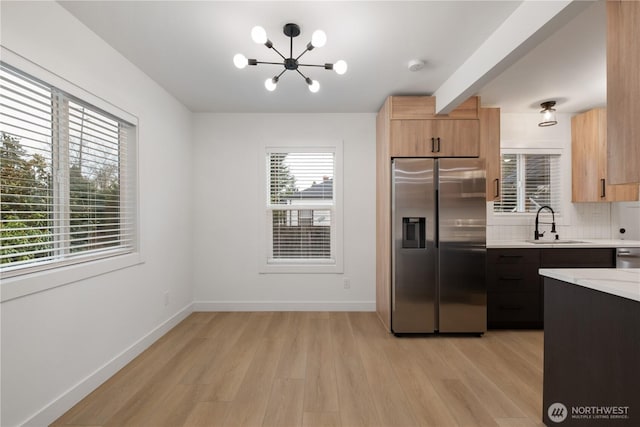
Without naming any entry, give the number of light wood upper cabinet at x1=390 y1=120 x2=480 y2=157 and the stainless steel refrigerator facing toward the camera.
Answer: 2

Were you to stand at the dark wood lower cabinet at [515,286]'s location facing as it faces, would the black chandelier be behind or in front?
in front

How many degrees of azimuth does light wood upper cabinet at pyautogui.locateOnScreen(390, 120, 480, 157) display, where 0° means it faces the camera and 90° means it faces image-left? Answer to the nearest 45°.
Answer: approximately 0°

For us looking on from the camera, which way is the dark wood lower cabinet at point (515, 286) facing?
facing the viewer

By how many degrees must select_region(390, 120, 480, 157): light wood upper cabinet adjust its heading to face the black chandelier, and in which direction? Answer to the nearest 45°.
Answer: approximately 45° to its right

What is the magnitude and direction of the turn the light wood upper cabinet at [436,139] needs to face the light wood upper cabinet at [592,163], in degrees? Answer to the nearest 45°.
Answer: approximately 135° to its left

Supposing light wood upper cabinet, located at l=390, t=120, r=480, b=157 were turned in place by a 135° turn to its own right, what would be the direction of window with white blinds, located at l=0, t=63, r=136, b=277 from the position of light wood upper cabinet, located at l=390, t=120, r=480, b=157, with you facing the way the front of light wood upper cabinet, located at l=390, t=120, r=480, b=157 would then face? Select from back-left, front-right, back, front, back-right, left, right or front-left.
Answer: left

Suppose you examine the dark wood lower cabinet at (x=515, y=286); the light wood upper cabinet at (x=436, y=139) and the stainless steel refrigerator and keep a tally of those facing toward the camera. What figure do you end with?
3

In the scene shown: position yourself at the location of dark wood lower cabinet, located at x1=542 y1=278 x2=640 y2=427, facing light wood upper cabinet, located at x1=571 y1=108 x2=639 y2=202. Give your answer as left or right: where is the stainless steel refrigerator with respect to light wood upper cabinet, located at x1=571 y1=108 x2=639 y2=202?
left
